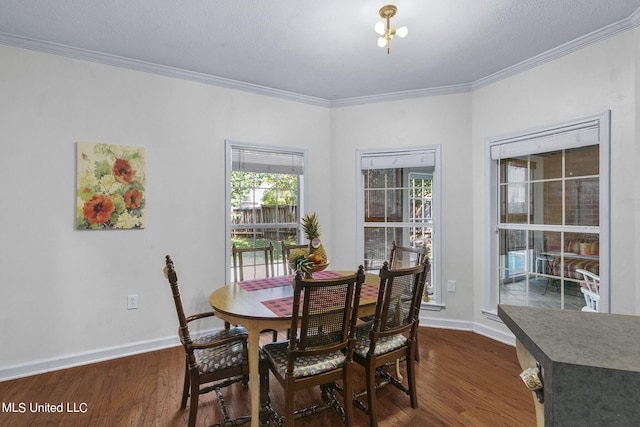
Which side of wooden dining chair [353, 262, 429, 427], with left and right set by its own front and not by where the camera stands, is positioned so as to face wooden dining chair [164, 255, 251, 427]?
left

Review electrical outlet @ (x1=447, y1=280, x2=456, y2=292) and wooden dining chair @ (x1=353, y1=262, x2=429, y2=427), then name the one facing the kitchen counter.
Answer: the electrical outlet

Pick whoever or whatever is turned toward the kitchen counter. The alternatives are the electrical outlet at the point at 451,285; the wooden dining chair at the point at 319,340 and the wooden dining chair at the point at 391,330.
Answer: the electrical outlet

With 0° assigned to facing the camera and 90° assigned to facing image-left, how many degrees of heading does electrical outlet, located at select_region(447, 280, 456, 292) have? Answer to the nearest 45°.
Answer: approximately 0°

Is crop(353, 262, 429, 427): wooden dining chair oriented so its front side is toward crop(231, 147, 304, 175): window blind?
yes

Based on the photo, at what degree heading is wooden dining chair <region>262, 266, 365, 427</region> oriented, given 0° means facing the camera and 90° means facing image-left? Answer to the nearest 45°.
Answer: approximately 135°

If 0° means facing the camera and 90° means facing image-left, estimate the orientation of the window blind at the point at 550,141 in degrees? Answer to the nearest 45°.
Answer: approximately 45°
